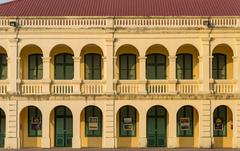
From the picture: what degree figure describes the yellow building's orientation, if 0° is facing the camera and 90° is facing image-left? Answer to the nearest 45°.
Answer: approximately 0°
